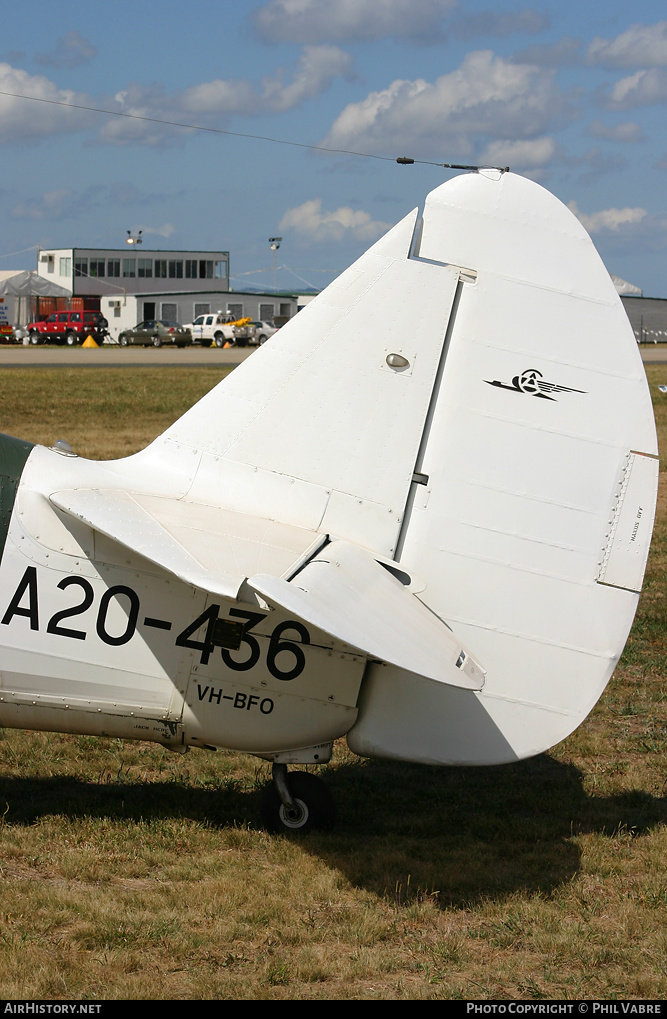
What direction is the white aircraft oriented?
to the viewer's left
